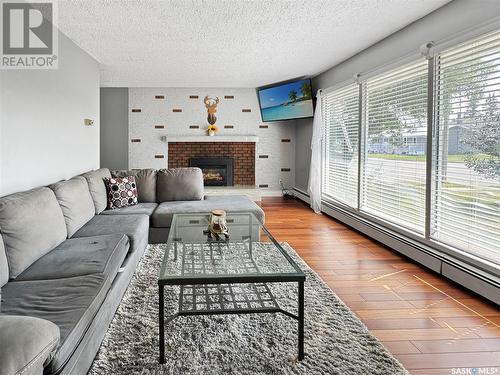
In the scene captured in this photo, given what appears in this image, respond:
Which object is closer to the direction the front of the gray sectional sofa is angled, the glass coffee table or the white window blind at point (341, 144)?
the glass coffee table

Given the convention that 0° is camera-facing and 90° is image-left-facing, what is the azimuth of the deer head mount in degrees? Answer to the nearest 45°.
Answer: approximately 0°

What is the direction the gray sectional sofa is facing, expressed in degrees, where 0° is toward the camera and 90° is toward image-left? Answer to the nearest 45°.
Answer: approximately 315°

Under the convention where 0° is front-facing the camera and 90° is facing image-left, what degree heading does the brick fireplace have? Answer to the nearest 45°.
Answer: approximately 0°

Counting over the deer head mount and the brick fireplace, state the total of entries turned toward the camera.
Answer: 2

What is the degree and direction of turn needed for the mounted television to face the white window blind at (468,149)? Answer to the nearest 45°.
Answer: approximately 45° to its left

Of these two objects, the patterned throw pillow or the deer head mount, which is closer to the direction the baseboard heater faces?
the patterned throw pillow
